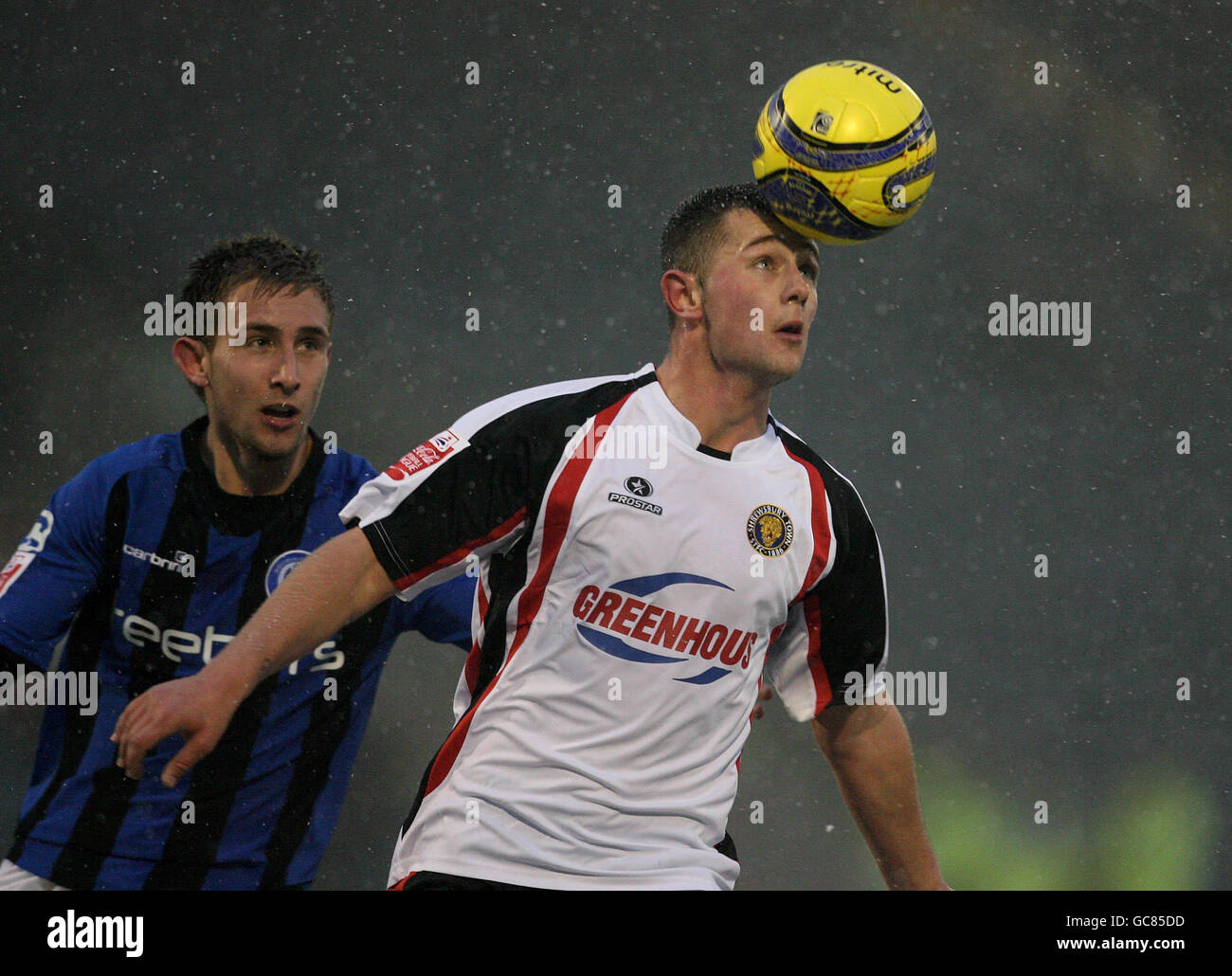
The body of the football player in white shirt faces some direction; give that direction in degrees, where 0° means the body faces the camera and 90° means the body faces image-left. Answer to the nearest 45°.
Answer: approximately 315°

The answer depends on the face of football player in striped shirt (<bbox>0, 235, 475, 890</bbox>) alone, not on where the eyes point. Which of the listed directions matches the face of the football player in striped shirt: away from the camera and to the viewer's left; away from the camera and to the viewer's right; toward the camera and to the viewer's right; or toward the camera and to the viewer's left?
toward the camera and to the viewer's right
